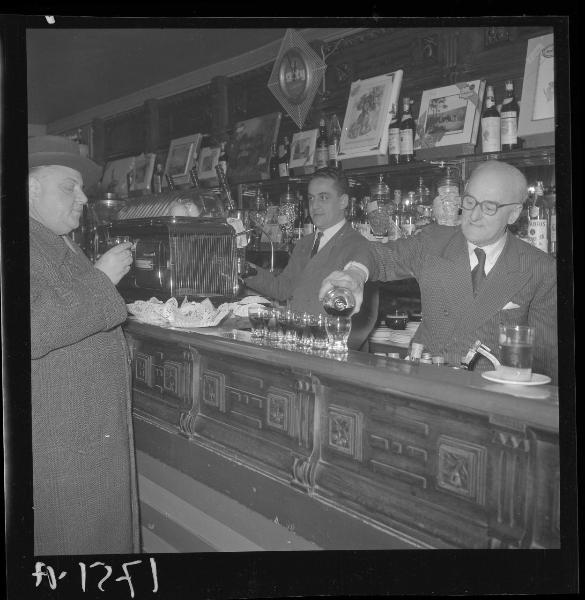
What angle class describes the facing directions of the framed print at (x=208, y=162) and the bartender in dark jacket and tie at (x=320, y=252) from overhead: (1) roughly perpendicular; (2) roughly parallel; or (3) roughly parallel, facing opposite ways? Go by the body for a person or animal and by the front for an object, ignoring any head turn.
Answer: roughly parallel

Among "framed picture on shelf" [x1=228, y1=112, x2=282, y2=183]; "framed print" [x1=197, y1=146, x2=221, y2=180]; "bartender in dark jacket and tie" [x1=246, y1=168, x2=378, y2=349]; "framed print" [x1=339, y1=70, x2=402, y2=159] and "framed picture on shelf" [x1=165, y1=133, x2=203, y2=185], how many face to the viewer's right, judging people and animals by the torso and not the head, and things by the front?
0

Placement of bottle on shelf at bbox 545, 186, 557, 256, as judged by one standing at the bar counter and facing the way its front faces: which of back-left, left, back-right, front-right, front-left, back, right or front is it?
back

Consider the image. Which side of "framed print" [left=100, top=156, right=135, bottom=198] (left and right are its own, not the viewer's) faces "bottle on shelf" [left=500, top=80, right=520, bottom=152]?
left

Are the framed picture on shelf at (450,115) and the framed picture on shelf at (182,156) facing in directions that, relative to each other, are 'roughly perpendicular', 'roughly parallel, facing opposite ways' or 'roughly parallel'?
roughly parallel

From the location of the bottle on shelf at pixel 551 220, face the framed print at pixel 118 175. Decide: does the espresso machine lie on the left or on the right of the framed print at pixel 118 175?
left

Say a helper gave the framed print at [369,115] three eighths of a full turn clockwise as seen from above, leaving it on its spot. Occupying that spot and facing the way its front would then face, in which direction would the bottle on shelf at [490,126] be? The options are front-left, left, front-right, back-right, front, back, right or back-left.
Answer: back-right

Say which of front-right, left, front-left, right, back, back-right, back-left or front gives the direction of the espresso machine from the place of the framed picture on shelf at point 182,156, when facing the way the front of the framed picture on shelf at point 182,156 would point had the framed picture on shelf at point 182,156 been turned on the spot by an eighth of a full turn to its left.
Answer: front

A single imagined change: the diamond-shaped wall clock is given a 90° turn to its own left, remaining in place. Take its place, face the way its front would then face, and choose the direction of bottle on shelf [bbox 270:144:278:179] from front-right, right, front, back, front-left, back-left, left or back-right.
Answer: back-left

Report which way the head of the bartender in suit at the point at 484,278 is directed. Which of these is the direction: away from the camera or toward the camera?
toward the camera

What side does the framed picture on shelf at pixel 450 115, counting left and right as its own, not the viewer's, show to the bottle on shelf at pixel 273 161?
right

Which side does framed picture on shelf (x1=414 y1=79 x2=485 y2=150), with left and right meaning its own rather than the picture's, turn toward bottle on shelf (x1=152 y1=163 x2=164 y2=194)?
right

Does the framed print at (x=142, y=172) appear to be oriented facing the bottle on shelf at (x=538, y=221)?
no

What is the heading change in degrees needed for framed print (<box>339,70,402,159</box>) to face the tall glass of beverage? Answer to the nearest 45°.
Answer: approximately 45° to its left

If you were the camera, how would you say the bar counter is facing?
facing the viewer and to the left of the viewer

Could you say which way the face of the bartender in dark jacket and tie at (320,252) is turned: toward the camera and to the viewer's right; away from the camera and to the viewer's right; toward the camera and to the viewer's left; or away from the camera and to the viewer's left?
toward the camera and to the viewer's left

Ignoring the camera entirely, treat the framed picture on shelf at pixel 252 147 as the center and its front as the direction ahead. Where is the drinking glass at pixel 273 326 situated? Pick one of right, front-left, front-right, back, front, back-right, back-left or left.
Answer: front-left

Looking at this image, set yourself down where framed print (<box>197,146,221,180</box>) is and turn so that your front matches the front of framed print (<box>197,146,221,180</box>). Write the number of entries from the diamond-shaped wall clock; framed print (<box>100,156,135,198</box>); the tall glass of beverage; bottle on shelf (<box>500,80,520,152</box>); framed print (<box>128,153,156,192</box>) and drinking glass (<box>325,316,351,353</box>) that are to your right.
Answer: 2

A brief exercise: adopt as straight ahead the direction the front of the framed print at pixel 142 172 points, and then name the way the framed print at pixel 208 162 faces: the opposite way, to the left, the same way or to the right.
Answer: the same way

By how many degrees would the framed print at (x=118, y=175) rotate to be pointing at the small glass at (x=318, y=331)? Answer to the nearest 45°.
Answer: approximately 45° to its left
